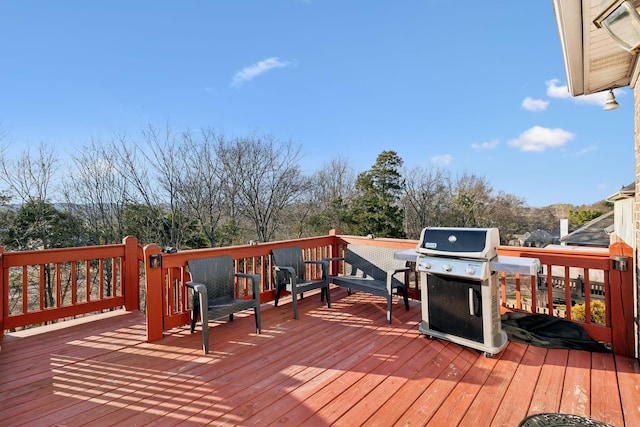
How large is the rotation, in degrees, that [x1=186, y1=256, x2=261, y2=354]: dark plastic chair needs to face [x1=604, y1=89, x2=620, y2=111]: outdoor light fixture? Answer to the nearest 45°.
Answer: approximately 45° to its left

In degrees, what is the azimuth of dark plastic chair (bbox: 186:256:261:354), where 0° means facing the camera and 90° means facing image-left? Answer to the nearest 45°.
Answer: approximately 315°

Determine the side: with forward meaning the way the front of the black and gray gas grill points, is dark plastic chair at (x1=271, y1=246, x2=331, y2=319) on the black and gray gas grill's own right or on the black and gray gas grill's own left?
on the black and gray gas grill's own right

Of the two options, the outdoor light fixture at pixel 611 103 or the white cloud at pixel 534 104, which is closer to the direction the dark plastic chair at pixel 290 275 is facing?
the outdoor light fixture

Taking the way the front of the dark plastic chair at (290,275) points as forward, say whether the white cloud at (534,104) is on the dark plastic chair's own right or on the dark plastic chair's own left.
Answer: on the dark plastic chair's own left

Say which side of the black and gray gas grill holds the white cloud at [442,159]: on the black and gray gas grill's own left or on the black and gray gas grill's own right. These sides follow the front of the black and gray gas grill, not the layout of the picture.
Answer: on the black and gray gas grill's own right

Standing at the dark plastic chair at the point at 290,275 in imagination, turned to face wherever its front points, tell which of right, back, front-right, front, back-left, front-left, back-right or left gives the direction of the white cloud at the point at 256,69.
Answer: back-left

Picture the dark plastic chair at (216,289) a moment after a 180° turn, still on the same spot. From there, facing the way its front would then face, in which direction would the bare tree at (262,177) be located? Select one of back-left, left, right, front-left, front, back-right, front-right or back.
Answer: front-right

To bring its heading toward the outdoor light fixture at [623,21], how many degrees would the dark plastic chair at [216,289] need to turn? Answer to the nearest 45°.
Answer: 0° — it already faces it

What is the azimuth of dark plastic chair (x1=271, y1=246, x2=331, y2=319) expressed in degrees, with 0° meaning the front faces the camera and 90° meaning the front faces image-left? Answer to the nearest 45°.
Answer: approximately 315°

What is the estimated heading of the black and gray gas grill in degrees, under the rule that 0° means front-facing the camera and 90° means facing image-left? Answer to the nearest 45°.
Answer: approximately 45°

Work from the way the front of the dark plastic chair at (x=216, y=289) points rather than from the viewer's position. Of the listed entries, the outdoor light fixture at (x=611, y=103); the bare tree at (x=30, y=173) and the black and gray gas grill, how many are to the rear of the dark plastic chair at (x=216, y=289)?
1
